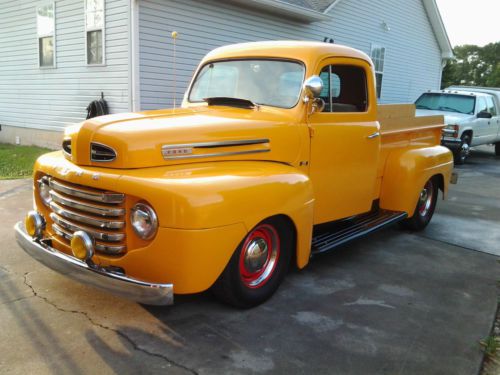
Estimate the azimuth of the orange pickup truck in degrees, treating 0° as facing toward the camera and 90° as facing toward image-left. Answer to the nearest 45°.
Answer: approximately 45°

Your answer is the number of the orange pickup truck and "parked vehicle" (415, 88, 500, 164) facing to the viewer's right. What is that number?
0

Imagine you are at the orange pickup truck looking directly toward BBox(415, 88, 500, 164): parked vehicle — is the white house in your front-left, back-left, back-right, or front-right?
front-left

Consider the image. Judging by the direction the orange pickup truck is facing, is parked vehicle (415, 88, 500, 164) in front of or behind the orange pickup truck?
behind

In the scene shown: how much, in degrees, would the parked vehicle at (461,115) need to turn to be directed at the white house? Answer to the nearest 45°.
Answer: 0° — it already faces it

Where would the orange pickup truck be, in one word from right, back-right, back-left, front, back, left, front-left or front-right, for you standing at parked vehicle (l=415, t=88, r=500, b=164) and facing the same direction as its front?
front-left

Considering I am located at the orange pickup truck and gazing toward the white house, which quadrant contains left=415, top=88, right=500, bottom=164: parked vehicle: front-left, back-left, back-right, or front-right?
front-right

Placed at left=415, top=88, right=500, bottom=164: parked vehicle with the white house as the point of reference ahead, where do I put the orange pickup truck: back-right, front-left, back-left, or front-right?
front-left

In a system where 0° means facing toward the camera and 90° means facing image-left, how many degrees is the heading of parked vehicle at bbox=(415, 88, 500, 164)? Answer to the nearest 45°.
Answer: approximately 45°
